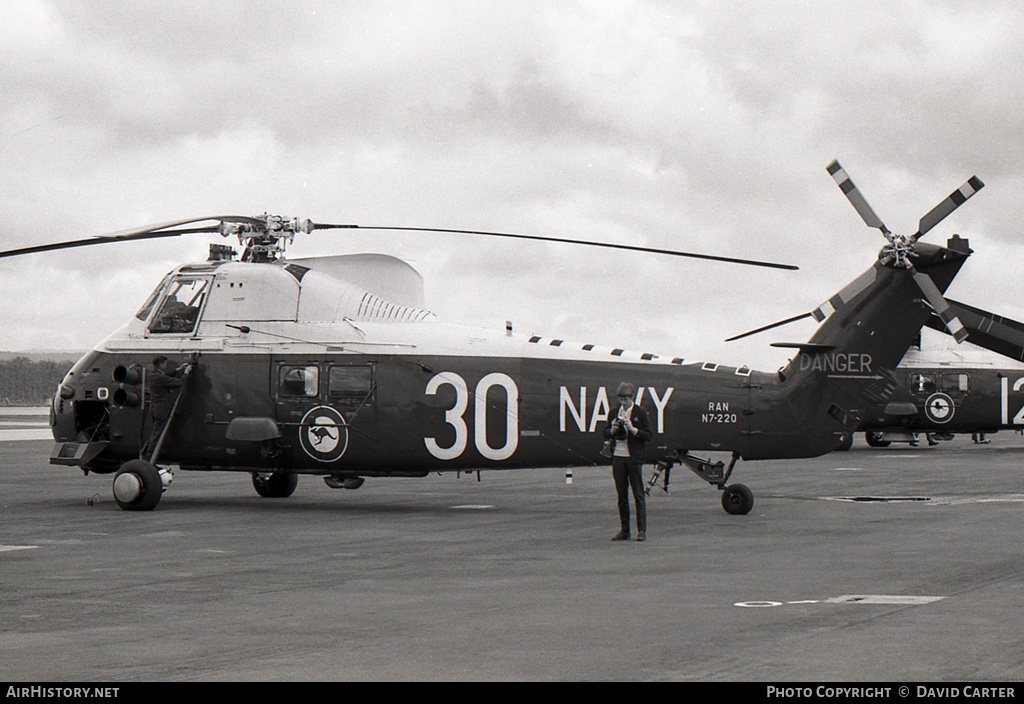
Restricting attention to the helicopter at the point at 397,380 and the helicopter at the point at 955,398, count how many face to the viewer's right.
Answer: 0

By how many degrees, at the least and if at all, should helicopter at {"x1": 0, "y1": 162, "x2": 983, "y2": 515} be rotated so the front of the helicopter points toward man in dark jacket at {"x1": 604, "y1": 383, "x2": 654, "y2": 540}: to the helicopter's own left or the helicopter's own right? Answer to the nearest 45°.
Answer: approximately 135° to the helicopter's own left

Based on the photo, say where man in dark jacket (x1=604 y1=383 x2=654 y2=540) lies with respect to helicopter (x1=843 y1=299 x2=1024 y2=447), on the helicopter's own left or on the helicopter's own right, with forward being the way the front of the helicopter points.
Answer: on the helicopter's own left

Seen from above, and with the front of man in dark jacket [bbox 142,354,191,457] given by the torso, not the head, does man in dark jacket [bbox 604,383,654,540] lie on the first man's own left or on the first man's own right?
on the first man's own right

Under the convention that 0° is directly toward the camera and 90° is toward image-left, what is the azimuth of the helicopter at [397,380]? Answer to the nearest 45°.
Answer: approximately 90°

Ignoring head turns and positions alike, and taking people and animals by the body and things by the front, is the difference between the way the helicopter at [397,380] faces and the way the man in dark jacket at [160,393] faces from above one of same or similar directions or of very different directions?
very different directions

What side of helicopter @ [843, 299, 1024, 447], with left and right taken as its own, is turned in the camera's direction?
left

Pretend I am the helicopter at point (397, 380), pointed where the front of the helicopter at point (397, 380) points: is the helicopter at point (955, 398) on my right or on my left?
on my right
